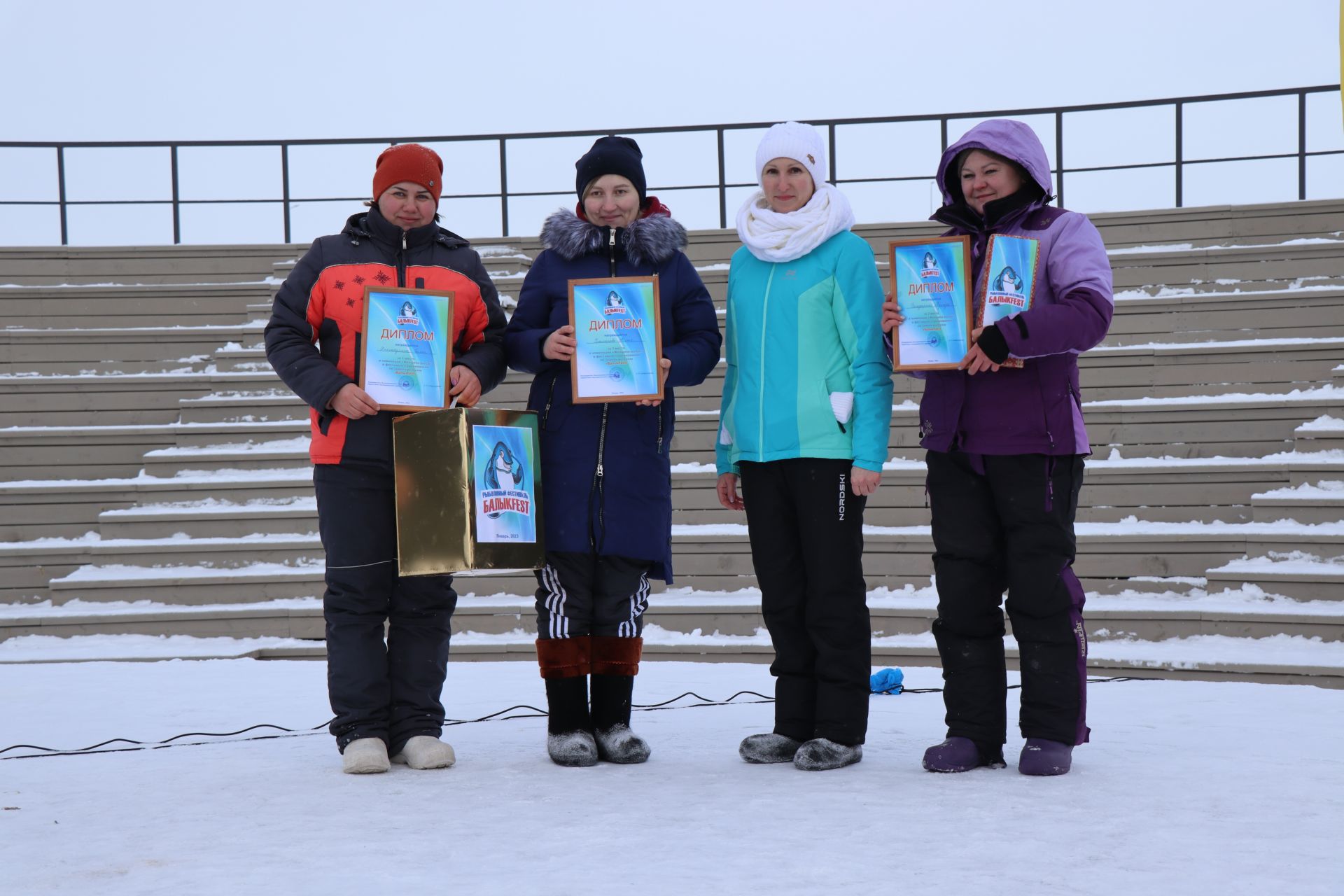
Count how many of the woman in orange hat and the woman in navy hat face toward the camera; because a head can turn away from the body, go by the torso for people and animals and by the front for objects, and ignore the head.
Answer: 2

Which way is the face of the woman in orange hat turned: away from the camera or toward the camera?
toward the camera

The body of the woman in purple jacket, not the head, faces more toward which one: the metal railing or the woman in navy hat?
the woman in navy hat

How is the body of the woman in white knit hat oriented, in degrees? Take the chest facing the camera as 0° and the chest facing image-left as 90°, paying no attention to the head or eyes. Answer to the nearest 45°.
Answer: approximately 45°

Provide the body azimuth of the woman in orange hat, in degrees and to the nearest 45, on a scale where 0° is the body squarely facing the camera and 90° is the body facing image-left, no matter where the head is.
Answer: approximately 0°

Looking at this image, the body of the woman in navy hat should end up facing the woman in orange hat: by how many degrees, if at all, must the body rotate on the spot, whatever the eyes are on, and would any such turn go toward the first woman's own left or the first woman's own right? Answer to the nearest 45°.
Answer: approximately 90° to the first woman's own right

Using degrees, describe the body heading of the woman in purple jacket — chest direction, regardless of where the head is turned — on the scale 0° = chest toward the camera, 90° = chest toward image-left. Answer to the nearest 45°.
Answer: approximately 45°

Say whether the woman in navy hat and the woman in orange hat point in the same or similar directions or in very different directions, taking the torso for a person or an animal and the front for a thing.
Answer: same or similar directions

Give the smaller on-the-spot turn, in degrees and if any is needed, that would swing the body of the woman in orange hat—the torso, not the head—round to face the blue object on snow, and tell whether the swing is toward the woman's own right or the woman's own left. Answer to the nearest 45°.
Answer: approximately 135° to the woman's own left

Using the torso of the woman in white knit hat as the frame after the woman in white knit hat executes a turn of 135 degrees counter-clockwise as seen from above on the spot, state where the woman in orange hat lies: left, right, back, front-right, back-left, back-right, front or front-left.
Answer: back

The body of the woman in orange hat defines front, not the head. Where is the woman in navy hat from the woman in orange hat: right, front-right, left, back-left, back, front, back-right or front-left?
left

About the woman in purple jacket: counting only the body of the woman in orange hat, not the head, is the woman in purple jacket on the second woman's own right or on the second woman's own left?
on the second woman's own left

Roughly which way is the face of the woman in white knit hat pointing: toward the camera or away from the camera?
toward the camera

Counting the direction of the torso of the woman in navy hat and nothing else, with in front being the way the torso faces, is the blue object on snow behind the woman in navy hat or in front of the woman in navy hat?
behind

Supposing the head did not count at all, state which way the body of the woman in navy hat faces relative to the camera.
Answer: toward the camera
